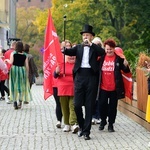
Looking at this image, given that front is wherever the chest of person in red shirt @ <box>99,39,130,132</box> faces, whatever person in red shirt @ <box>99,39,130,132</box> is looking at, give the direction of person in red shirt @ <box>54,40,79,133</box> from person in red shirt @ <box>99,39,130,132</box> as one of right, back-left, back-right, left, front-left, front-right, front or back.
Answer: right

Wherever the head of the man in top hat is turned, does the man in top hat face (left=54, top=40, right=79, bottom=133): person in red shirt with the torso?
no

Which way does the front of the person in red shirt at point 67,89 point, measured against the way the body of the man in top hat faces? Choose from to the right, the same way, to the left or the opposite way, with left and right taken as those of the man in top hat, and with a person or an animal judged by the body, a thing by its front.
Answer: the same way

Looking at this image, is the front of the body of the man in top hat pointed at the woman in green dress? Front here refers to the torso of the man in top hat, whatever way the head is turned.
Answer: no

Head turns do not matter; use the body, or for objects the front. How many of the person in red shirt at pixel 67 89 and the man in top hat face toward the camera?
2

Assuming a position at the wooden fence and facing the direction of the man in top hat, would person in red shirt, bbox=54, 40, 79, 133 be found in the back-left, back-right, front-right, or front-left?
front-right

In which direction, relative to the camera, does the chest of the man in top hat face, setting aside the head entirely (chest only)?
toward the camera

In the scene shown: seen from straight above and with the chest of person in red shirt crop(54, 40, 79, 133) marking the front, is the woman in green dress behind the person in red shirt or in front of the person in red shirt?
behind

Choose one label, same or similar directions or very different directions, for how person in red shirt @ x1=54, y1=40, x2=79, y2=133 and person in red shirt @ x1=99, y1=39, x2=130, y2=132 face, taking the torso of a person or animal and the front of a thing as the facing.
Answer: same or similar directions

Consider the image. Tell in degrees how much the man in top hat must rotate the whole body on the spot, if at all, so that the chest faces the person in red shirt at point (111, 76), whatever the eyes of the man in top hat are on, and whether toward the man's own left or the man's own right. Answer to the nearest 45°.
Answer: approximately 135° to the man's own left

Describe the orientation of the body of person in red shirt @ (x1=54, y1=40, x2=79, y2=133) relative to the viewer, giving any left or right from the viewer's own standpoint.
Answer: facing the viewer

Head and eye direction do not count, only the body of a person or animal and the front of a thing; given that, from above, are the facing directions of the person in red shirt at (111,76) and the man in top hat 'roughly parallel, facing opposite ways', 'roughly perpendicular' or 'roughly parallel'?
roughly parallel
